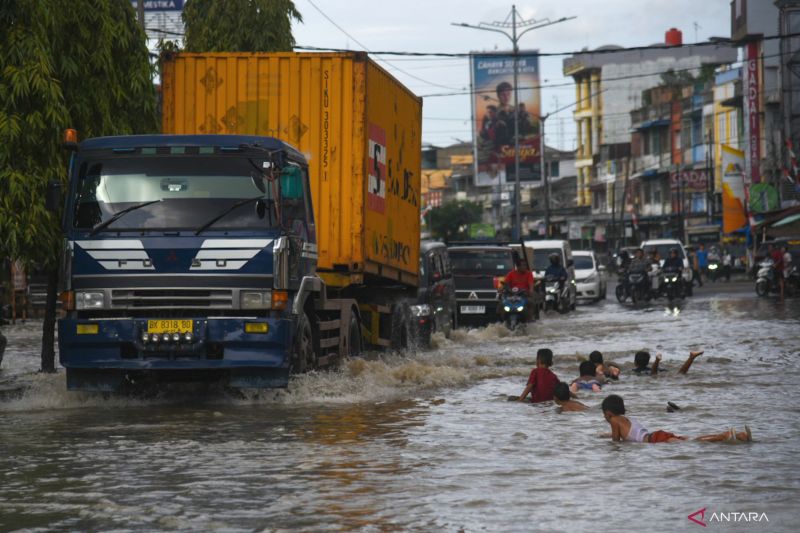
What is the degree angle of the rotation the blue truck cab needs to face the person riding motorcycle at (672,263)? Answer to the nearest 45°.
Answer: approximately 135° to its left

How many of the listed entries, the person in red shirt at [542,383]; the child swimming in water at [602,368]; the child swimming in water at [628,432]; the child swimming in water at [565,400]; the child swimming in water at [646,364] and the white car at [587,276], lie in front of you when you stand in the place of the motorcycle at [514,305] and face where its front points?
5

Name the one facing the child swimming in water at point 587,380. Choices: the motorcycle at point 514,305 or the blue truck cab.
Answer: the motorcycle

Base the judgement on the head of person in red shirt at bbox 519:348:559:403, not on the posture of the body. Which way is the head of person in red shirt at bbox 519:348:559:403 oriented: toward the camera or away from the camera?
away from the camera

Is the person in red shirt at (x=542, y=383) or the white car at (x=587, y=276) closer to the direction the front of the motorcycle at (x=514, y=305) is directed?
the person in red shirt

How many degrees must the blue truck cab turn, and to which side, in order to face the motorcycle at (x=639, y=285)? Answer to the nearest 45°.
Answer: approximately 135° to its left

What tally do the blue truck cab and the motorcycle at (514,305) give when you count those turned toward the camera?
2

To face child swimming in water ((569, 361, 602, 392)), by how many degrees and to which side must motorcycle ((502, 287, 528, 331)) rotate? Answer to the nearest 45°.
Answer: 0° — it already faces them

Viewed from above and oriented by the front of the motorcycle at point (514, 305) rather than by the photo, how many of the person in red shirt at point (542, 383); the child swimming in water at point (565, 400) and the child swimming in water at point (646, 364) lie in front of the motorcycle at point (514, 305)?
3
